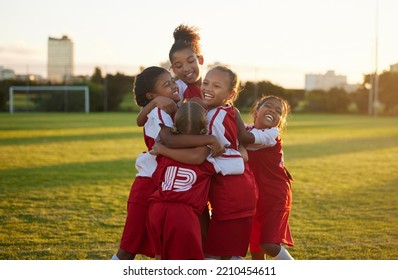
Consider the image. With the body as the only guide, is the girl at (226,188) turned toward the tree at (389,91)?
no

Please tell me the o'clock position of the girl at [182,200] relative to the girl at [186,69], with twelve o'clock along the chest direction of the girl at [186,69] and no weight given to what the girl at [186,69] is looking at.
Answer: the girl at [182,200] is roughly at 12 o'clock from the girl at [186,69].

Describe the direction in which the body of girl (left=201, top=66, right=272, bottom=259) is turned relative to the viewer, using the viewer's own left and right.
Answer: facing to the left of the viewer

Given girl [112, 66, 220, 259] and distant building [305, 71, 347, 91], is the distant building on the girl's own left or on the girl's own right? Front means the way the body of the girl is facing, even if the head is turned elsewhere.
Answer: on the girl's own left

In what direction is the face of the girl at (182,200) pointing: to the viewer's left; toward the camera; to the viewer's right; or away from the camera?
away from the camera

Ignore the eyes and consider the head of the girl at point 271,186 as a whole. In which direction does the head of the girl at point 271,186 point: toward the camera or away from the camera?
toward the camera

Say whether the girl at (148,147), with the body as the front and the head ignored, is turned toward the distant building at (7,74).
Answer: no

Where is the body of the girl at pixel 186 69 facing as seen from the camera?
toward the camera

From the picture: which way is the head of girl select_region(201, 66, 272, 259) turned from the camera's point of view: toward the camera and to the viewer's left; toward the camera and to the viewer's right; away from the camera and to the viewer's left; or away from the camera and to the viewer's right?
toward the camera and to the viewer's left
